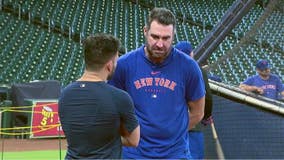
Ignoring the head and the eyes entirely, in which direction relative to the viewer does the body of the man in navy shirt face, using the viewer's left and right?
facing away from the viewer and to the right of the viewer

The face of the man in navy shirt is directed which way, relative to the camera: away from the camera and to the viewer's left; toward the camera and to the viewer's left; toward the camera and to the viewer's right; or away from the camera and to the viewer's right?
away from the camera and to the viewer's right

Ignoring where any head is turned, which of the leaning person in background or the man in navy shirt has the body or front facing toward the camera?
the leaning person in background

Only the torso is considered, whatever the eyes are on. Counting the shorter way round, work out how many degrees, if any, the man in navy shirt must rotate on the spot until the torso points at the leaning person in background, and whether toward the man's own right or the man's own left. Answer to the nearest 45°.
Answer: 0° — they already face them

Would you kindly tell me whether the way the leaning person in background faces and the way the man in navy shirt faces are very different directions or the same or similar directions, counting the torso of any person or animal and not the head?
very different directions

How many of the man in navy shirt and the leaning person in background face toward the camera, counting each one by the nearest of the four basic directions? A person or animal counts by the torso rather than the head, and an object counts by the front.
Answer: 1

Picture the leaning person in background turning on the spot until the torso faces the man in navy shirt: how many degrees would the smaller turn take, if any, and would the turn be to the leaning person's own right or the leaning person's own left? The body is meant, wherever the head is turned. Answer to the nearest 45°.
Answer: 0° — they already face them

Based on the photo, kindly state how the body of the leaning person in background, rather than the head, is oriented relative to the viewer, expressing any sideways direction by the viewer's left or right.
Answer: facing the viewer
